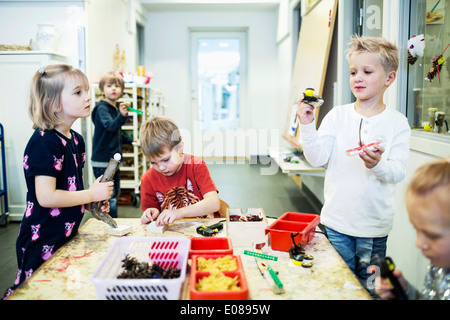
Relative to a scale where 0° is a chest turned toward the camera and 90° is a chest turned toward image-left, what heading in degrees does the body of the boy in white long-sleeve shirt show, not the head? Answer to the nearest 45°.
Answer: approximately 45°

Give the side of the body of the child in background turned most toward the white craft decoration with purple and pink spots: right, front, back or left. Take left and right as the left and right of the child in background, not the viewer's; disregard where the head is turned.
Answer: front

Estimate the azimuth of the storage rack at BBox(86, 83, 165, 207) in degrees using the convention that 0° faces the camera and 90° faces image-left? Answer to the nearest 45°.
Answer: approximately 0°

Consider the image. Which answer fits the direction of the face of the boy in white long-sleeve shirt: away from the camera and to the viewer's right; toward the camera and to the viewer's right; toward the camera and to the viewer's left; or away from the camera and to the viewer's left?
toward the camera and to the viewer's left

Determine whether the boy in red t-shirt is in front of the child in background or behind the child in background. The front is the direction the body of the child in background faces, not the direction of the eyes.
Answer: in front

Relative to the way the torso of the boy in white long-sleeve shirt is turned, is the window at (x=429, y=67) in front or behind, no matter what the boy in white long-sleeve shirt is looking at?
behind

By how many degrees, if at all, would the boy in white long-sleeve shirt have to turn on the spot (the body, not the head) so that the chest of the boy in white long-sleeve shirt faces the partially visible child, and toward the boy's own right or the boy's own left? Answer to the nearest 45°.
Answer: approximately 45° to the boy's own left

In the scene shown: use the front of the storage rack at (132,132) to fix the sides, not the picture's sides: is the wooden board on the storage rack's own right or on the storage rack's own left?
on the storage rack's own left

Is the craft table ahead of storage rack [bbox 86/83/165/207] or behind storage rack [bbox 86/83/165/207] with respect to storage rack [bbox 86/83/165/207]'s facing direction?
ahead

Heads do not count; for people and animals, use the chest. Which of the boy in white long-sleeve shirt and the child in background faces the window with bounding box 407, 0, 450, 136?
the child in background

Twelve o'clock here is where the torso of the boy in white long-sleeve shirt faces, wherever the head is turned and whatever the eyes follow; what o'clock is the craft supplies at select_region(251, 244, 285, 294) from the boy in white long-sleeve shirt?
The craft supplies is roughly at 11 o'clock from the boy in white long-sleeve shirt.

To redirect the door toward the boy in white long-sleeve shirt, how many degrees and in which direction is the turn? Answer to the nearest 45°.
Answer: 0° — it already faces them
